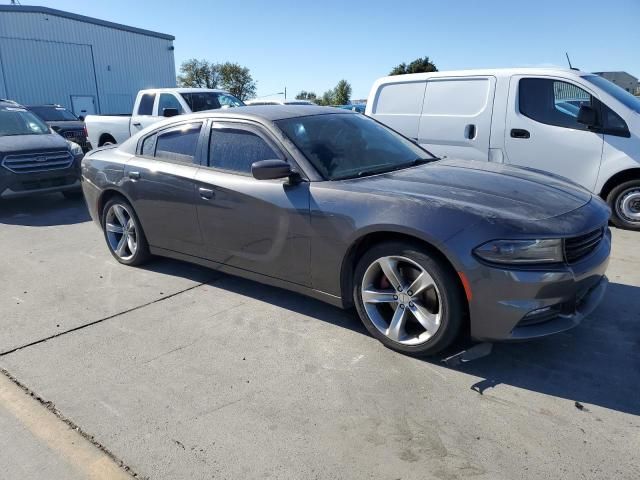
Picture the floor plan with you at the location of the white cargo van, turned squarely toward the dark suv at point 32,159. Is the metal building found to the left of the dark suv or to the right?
right

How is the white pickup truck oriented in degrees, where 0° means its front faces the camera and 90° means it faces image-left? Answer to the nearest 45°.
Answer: approximately 315°

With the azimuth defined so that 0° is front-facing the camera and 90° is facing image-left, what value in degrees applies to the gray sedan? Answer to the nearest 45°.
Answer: approximately 315°

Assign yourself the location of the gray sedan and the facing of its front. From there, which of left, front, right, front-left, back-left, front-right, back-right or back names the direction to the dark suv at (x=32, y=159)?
back

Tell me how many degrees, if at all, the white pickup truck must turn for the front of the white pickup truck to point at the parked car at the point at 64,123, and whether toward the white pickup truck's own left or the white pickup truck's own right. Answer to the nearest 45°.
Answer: approximately 180°

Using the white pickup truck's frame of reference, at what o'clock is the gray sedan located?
The gray sedan is roughly at 1 o'clock from the white pickup truck.

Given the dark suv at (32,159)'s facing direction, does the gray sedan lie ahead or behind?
ahead

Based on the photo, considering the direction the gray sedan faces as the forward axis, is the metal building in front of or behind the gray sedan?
behind

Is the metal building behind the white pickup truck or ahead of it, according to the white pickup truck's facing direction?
behind

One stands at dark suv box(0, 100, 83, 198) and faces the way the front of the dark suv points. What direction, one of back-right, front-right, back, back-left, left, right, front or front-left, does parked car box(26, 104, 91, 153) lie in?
back-left
